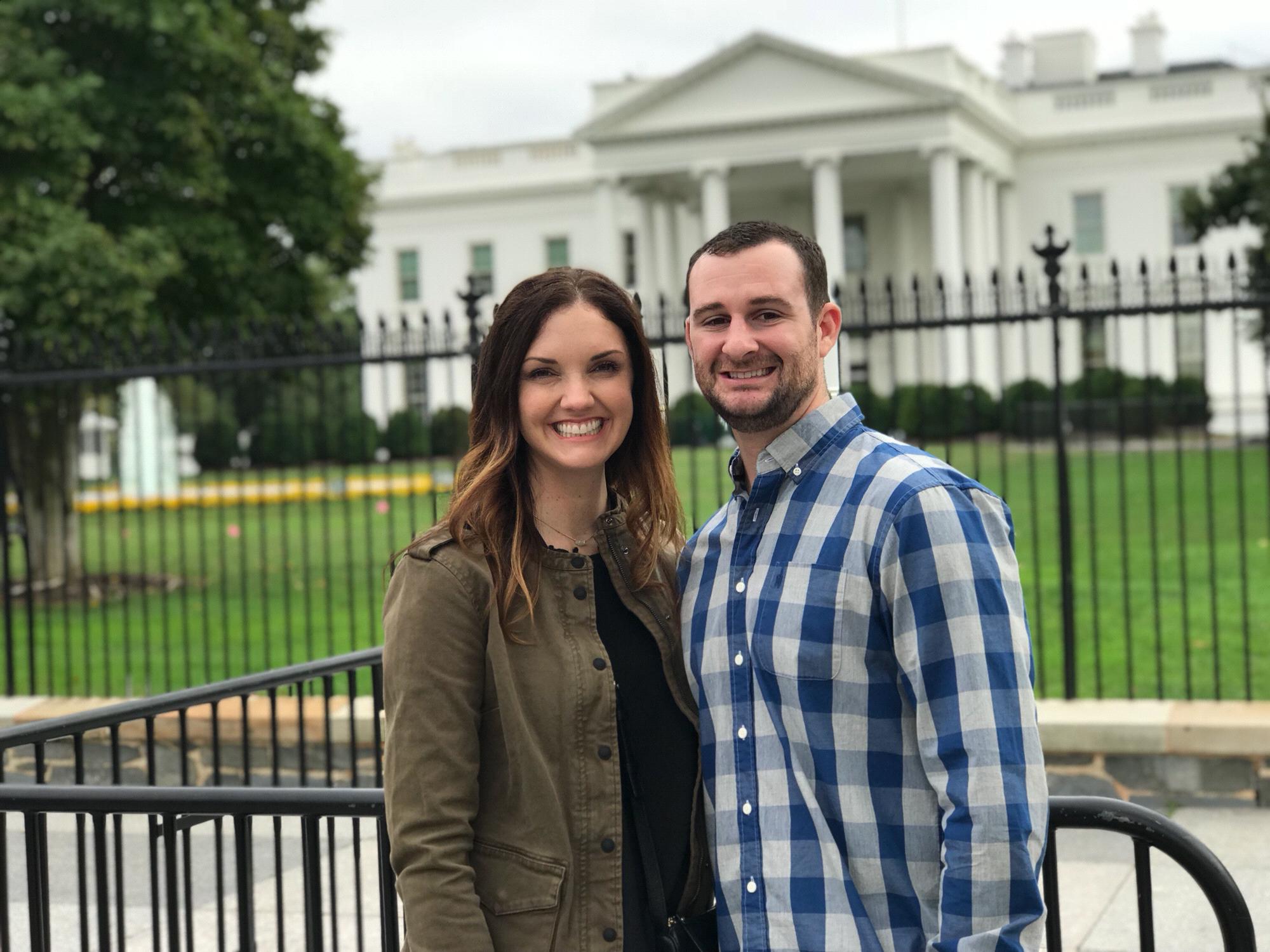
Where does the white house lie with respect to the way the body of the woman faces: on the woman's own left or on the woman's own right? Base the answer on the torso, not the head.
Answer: on the woman's own left

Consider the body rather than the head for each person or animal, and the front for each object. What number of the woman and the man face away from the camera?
0

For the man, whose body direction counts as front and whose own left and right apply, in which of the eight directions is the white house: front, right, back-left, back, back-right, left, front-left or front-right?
back-right

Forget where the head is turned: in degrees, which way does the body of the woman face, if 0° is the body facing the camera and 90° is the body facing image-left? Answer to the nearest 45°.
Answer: approximately 315°

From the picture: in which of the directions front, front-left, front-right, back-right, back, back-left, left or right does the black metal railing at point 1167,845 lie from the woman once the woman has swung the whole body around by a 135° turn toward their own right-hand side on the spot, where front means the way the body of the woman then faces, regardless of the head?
back

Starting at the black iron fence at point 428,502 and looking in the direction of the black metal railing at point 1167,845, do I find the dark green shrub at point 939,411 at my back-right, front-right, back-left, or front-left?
back-left

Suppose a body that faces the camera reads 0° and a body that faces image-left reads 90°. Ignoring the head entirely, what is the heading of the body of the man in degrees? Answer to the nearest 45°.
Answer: approximately 45°

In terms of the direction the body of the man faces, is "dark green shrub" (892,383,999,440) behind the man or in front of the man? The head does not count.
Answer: behind

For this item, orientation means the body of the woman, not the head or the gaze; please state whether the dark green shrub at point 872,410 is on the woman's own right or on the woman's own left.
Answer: on the woman's own left
